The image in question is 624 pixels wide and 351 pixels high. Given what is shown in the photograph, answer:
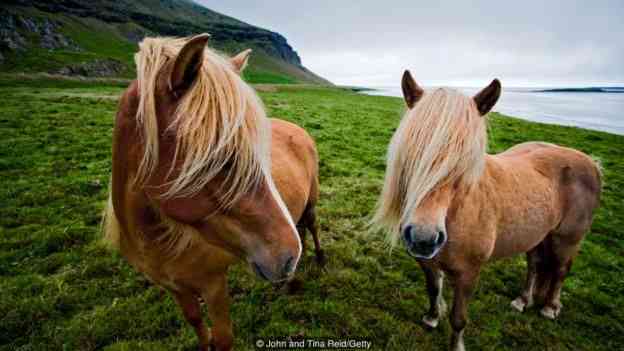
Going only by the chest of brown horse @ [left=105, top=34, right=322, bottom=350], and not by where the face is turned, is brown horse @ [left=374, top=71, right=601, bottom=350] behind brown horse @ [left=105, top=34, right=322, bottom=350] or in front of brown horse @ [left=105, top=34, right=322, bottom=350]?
behind

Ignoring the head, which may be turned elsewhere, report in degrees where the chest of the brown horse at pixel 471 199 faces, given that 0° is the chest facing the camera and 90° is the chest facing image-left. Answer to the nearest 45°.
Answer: approximately 45°

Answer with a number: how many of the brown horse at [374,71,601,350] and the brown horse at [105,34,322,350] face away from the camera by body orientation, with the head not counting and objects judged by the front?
0

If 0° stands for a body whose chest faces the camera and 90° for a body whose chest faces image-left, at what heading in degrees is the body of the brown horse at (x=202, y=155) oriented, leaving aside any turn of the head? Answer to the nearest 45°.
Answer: approximately 45°

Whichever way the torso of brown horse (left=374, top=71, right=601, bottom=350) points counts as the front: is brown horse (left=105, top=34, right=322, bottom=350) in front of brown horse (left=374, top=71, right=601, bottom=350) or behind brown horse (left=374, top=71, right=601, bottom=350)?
in front
